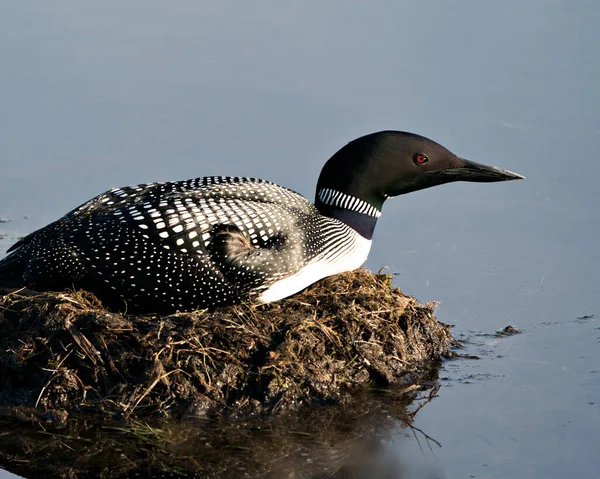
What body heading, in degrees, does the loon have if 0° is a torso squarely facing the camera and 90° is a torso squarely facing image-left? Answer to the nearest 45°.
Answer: approximately 270°
